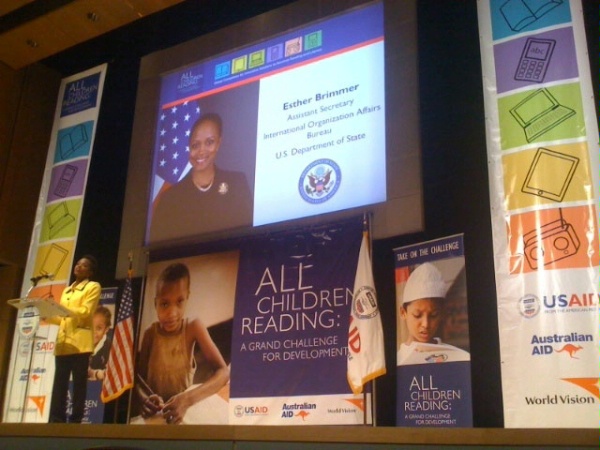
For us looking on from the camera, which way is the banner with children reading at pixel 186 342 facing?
facing the viewer

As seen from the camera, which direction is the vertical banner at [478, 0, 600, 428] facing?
toward the camera

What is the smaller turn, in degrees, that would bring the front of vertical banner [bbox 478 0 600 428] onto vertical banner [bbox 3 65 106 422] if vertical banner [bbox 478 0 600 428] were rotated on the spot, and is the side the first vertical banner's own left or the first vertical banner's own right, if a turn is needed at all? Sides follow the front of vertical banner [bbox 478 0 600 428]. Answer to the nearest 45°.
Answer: approximately 90° to the first vertical banner's own right

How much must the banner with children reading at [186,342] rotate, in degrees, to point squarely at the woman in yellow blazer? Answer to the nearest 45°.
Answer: approximately 45° to its right

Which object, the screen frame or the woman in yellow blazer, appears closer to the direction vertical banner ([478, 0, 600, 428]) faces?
the woman in yellow blazer

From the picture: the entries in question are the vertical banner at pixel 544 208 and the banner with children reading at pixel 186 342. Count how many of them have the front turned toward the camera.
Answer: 2

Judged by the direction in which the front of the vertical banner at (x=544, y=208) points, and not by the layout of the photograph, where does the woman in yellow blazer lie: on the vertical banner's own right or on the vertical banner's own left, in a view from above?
on the vertical banner's own right

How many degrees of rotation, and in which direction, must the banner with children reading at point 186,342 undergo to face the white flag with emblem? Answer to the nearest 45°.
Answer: approximately 45° to its left

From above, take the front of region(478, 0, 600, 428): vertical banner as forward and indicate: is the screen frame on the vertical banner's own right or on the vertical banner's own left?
on the vertical banner's own right

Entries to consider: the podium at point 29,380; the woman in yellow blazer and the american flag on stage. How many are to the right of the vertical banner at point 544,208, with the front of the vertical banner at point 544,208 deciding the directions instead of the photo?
3
